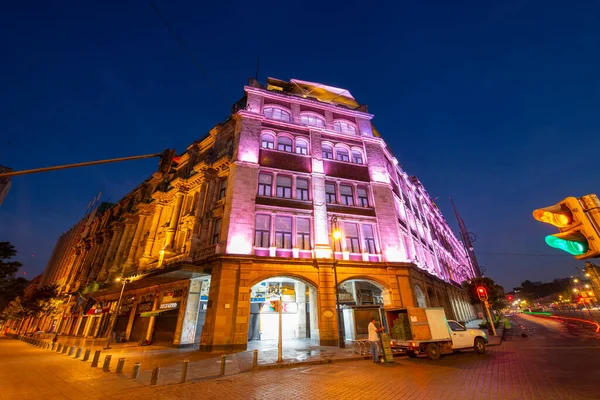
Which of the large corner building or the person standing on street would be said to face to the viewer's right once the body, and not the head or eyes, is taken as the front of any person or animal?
the person standing on street

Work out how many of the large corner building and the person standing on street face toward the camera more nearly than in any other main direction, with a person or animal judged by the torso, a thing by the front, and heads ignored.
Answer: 1

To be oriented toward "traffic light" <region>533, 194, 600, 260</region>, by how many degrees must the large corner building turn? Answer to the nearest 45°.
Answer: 0° — it already faces it

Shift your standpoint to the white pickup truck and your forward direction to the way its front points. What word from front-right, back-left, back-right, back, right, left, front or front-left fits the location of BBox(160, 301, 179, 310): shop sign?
back-left

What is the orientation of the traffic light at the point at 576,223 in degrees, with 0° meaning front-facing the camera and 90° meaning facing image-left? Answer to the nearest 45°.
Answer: approximately 45°

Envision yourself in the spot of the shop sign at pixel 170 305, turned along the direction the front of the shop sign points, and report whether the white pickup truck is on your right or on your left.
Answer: on your left

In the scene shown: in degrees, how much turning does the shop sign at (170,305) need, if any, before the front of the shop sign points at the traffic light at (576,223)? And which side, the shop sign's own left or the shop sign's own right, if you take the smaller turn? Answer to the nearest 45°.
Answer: approximately 45° to the shop sign's own left

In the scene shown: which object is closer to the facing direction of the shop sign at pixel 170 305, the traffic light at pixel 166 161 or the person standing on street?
the traffic light

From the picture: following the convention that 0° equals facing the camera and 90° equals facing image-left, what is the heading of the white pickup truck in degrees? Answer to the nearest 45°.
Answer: approximately 225°
